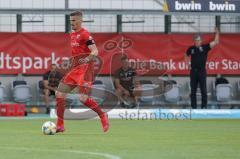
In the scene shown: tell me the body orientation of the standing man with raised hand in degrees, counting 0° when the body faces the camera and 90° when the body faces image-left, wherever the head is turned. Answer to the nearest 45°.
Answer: approximately 0°

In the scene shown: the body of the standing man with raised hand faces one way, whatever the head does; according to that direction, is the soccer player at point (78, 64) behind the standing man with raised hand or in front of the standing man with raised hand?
in front

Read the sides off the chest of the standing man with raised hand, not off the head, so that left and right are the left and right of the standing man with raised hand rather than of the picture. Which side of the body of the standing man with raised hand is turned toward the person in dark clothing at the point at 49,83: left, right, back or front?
right

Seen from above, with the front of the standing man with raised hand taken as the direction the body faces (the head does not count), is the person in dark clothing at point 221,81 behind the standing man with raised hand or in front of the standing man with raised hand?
behind

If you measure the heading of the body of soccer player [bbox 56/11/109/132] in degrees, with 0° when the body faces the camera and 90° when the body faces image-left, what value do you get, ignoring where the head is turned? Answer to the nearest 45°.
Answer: approximately 45°

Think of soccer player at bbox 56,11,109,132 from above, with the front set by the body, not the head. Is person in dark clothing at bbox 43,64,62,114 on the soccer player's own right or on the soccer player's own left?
on the soccer player's own right

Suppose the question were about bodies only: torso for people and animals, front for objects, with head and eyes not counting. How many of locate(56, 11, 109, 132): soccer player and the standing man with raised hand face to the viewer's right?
0
